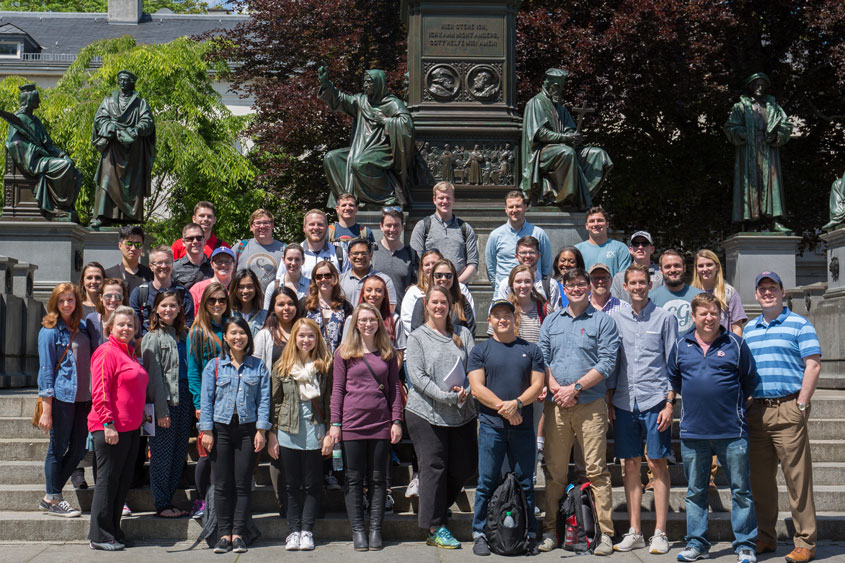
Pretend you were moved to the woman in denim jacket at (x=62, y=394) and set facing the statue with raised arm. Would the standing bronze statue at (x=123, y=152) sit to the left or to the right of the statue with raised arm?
left

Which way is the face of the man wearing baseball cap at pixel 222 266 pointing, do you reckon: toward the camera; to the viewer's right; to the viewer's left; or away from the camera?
toward the camera

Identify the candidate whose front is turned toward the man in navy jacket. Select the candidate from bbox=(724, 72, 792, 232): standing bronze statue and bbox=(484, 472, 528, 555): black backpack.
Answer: the standing bronze statue

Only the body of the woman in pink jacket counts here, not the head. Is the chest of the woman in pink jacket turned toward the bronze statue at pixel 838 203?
no

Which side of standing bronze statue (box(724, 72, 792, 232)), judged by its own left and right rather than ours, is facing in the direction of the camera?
front

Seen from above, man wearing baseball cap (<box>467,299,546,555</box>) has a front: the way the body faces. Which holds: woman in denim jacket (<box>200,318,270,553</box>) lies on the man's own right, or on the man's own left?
on the man's own right

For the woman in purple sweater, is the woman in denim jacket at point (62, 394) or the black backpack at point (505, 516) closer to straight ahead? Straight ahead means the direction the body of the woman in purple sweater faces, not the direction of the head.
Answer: the black backpack

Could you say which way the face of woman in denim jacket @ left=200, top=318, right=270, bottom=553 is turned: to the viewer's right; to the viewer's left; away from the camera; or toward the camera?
toward the camera

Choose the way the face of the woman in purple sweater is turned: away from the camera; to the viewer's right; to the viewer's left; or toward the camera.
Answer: toward the camera

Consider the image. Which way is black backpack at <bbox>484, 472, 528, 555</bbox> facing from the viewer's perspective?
toward the camera

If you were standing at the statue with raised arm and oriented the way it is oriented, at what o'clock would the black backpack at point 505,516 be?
The black backpack is roughly at 10 o'clock from the statue with raised arm.

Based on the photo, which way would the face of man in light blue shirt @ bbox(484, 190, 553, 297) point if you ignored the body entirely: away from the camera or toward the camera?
toward the camera

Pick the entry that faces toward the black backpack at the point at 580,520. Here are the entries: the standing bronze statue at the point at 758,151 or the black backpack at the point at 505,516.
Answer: the standing bronze statue

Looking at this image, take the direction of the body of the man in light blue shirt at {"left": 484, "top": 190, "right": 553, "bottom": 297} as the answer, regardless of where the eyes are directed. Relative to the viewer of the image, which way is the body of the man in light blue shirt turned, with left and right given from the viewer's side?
facing the viewer

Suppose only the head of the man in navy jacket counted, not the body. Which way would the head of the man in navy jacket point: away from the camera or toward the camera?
toward the camera

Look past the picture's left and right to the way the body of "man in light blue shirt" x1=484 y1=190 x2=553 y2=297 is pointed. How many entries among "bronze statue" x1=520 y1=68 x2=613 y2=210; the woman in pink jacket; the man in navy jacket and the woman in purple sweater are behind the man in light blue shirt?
1

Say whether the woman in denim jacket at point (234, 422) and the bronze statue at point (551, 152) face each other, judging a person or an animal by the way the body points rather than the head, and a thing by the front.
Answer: no

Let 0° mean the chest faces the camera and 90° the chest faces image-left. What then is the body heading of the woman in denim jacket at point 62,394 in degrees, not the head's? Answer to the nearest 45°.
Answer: approximately 315°

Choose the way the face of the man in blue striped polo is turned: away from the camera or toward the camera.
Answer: toward the camera

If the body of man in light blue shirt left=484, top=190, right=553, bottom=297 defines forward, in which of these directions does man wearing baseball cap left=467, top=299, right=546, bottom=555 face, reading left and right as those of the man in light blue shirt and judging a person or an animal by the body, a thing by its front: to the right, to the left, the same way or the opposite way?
the same way
